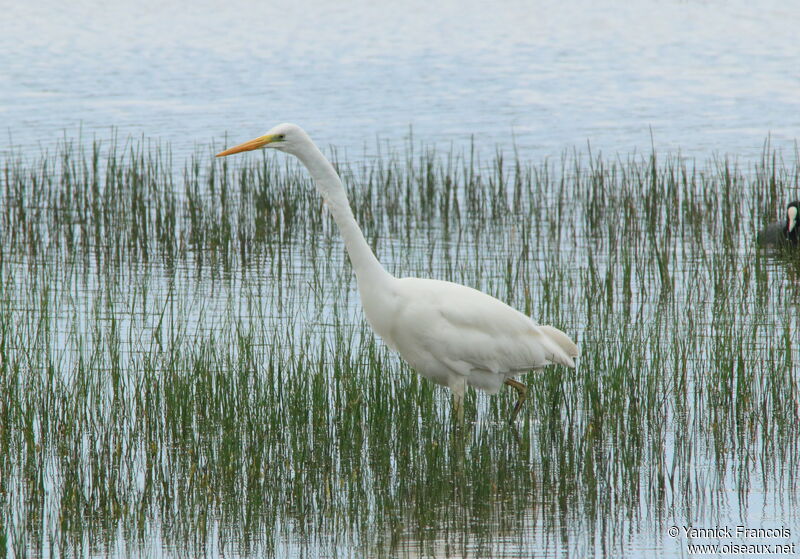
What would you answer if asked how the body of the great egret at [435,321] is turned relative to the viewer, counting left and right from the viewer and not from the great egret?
facing to the left of the viewer

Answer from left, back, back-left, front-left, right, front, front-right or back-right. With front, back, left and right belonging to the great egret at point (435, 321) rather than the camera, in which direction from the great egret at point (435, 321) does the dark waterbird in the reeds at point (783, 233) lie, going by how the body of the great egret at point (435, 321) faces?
back-right
